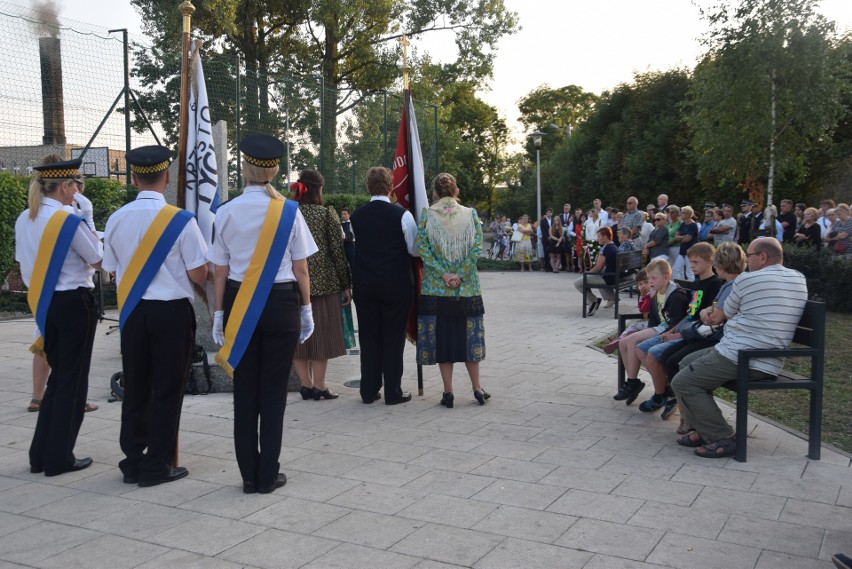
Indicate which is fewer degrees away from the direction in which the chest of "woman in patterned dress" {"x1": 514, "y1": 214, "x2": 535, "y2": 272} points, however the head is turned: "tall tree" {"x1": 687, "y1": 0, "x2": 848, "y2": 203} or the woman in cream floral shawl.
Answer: the woman in cream floral shawl

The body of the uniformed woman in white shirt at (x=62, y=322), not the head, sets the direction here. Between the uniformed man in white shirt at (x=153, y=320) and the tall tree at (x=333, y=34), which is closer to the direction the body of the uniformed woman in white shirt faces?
the tall tree

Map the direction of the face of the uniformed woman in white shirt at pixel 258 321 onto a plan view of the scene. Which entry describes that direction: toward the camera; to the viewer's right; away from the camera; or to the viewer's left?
away from the camera

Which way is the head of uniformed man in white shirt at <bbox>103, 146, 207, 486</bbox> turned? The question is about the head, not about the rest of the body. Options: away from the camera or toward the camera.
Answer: away from the camera

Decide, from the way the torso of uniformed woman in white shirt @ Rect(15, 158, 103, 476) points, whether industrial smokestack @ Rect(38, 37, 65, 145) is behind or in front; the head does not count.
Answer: in front

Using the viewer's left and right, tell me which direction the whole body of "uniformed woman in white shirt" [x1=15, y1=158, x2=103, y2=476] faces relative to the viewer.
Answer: facing away from the viewer and to the right of the viewer

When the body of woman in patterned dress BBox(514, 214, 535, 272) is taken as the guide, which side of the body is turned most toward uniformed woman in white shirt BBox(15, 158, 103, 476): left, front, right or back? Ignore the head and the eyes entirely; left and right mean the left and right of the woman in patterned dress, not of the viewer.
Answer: front

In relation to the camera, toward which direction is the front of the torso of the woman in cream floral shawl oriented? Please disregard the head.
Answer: away from the camera

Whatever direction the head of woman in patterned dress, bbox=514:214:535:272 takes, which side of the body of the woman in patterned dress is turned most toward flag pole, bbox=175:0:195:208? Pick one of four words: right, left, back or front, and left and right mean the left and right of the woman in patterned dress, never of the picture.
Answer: front

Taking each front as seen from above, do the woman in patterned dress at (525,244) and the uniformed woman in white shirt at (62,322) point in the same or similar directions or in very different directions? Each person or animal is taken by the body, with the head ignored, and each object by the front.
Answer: very different directions
